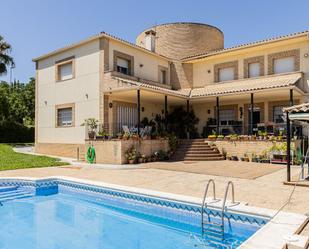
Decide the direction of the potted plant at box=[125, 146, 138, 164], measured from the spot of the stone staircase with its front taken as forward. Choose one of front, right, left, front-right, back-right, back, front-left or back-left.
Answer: front-right

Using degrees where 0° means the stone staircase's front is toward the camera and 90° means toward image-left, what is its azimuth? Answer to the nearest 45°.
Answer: approximately 0°

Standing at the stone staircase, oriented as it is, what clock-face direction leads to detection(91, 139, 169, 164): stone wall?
The stone wall is roughly at 2 o'clock from the stone staircase.

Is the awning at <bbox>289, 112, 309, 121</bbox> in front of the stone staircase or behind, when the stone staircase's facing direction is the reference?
in front

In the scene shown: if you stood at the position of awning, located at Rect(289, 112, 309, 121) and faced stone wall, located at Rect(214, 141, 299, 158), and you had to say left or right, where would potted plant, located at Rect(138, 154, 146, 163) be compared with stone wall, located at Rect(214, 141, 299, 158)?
left

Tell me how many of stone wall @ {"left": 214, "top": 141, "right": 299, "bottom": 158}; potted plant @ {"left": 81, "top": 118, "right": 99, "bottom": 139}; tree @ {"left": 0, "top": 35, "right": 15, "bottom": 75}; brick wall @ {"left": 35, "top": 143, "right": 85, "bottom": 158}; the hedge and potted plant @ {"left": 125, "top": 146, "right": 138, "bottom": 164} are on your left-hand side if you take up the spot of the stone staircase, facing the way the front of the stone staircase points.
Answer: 1

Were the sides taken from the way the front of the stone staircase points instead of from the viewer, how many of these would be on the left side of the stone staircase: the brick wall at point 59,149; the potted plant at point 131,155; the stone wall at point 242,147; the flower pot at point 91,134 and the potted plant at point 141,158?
1

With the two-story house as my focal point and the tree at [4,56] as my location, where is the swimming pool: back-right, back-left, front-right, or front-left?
front-right

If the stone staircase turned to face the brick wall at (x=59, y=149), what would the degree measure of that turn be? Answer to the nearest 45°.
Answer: approximately 90° to its right

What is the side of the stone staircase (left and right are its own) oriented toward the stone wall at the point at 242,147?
left

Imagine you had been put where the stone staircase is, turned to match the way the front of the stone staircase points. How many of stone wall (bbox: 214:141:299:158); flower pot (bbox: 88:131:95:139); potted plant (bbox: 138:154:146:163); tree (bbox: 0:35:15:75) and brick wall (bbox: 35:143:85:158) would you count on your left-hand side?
1

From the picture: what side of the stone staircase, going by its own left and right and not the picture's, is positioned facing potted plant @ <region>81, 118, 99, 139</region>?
right

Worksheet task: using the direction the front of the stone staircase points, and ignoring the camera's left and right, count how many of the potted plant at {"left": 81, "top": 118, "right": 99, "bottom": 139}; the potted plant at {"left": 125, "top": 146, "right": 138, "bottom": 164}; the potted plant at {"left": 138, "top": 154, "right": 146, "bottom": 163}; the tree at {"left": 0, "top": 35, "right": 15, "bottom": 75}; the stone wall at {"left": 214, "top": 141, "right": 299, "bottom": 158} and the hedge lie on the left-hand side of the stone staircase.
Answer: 1
